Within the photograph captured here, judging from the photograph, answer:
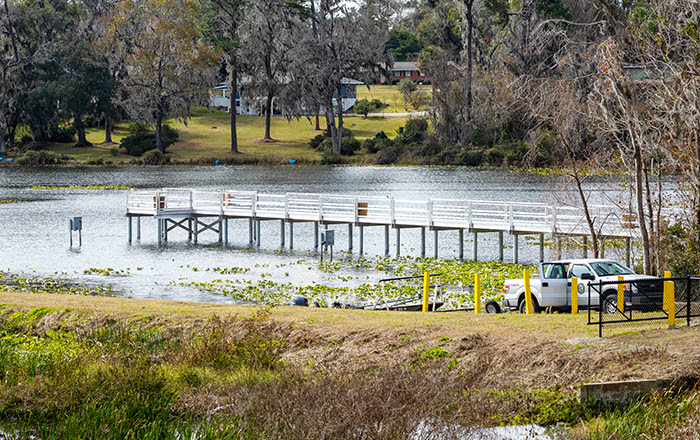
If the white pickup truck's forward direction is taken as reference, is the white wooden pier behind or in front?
behind

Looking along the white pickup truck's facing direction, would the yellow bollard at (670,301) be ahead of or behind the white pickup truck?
ahead

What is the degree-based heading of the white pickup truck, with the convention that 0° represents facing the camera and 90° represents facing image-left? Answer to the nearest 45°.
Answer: approximately 315°

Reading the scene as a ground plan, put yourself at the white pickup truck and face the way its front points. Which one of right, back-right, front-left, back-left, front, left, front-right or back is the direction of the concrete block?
front-right

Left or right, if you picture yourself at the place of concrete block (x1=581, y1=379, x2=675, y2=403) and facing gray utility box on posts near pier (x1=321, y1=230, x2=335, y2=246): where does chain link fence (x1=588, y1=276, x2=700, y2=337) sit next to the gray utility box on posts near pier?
right
